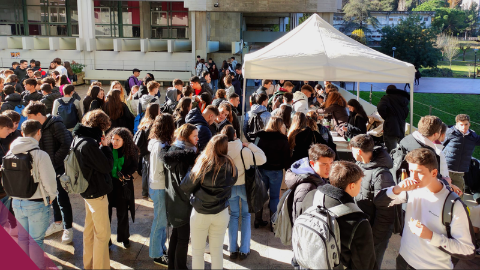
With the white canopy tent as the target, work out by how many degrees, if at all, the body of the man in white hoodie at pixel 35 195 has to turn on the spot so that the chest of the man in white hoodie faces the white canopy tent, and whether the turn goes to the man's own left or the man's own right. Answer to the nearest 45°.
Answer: approximately 45° to the man's own right

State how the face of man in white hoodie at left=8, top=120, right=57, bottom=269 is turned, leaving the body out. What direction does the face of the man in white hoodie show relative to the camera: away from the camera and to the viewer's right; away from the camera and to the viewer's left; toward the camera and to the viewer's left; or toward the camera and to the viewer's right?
away from the camera and to the viewer's right

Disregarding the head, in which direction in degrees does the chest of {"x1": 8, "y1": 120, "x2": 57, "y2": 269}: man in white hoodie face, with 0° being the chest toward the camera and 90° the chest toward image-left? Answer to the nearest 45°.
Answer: approximately 225°
